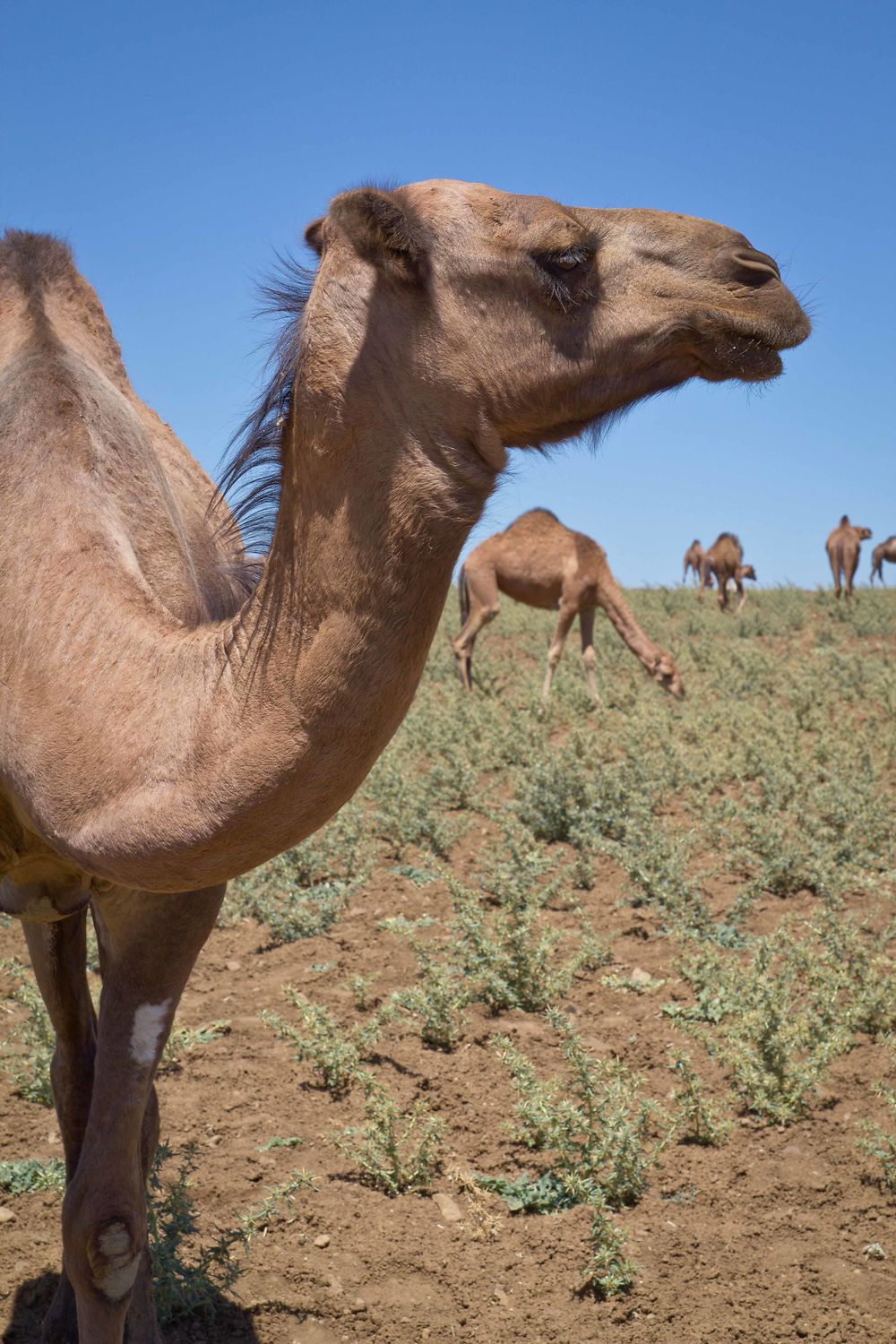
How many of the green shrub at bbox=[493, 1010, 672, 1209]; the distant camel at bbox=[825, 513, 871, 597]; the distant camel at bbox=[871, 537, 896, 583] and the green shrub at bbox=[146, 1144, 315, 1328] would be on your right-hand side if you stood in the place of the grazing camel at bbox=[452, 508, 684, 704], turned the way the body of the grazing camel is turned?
2

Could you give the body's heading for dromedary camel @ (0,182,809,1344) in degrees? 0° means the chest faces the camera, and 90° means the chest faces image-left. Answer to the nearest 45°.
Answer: approximately 315°

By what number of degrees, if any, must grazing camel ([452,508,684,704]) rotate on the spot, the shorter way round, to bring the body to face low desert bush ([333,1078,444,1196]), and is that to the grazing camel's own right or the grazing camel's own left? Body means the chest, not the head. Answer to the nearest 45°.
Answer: approximately 90° to the grazing camel's own right

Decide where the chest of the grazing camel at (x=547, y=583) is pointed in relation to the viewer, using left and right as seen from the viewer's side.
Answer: facing to the right of the viewer

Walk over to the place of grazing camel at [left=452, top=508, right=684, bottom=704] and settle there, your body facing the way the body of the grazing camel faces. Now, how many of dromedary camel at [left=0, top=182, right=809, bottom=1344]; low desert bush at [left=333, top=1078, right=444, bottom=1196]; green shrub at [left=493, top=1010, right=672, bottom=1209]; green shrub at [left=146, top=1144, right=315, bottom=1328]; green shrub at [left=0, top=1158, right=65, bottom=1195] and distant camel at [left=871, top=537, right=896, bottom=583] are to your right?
5

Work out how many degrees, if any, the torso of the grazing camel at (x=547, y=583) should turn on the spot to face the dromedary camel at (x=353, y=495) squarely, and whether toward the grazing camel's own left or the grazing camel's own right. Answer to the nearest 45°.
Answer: approximately 90° to the grazing camel's own right

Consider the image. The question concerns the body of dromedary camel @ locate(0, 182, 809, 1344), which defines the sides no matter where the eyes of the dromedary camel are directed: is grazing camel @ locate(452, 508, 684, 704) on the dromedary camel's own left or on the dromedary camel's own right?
on the dromedary camel's own left

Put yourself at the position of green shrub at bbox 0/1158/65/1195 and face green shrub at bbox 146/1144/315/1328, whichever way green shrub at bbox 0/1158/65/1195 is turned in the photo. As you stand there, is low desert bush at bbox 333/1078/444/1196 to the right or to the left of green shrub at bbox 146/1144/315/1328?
left

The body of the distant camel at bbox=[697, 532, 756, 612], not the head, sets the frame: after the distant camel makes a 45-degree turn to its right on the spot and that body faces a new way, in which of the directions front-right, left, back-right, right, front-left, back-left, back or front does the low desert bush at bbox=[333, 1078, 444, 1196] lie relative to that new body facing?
front
